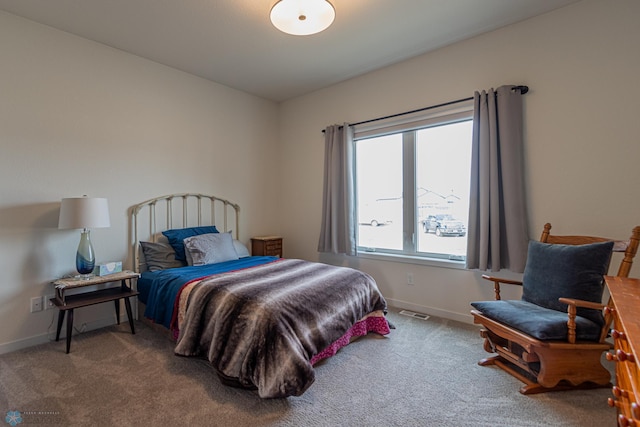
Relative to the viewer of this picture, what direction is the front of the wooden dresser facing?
facing to the left of the viewer

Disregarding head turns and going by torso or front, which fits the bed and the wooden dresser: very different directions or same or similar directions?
very different directions

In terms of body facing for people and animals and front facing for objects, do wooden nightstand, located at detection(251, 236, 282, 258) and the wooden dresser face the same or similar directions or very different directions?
very different directions

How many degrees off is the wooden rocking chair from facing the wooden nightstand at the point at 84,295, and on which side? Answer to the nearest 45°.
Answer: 0° — it already faces it

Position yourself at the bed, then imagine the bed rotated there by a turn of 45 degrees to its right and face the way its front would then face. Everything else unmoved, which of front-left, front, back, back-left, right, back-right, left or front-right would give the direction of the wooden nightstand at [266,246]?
back

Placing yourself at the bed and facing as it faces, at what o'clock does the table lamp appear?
The table lamp is roughly at 5 o'clock from the bed.

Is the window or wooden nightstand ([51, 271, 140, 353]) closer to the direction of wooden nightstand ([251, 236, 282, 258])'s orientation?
the window

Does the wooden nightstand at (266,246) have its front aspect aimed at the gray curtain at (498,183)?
yes

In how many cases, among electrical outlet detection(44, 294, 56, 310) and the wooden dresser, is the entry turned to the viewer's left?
1
